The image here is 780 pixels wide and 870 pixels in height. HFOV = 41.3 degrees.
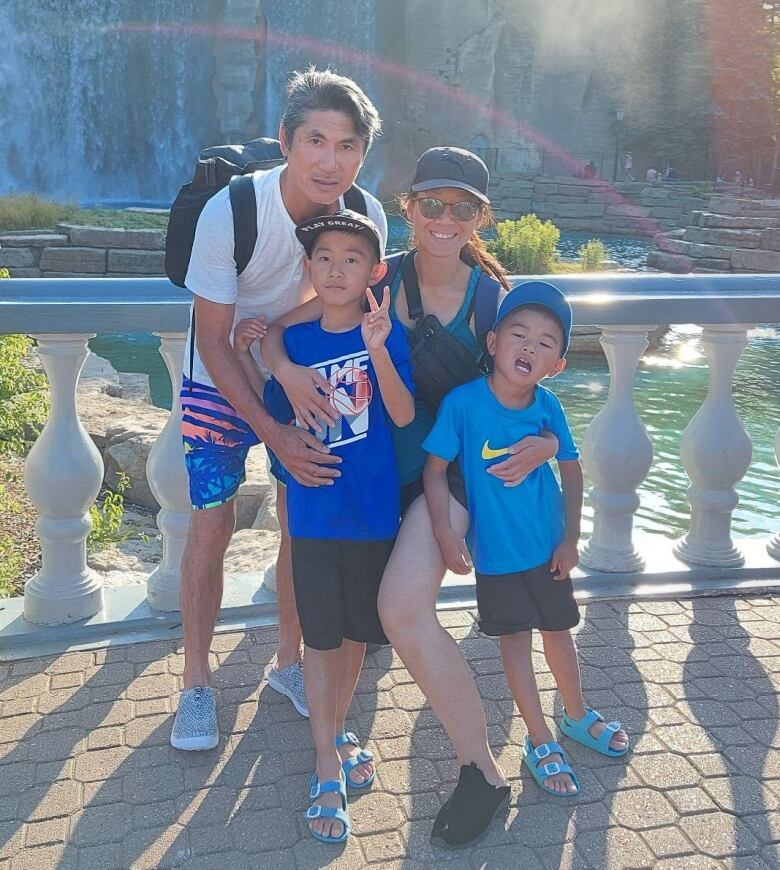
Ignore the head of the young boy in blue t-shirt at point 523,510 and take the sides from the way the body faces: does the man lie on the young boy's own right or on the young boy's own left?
on the young boy's own right

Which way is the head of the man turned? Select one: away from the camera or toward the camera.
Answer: toward the camera

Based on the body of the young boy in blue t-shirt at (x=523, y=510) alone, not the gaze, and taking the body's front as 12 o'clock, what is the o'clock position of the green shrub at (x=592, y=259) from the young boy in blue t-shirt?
The green shrub is roughly at 6 o'clock from the young boy in blue t-shirt.

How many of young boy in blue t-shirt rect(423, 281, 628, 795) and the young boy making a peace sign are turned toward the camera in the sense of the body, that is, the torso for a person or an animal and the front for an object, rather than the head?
2

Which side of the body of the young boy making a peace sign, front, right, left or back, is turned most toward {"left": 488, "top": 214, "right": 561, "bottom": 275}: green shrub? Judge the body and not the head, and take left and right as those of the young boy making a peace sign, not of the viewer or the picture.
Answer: back

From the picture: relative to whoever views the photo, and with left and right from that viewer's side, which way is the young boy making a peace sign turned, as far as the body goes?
facing the viewer

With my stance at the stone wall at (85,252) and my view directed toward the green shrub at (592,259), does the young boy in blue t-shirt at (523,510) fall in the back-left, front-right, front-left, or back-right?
front-right

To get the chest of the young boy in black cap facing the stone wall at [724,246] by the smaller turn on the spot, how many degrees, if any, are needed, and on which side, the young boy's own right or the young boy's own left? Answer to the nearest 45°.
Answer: approximately 135° to the young boy's own left

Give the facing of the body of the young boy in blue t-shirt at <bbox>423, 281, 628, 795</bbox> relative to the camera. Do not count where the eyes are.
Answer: toward the camera

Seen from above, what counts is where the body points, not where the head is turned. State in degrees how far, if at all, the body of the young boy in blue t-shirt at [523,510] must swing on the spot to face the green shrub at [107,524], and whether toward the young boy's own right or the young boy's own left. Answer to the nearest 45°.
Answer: approximately 135° to the young boy's own right

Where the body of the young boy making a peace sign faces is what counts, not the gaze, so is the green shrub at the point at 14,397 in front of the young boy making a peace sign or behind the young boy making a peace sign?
behind

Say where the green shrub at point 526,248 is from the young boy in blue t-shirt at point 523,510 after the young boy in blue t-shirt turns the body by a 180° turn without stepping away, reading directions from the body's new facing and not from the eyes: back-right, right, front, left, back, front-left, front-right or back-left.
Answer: front

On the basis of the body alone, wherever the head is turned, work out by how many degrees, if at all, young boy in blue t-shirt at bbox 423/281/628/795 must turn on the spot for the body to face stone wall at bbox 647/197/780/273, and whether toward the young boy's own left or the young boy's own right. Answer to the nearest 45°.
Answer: approximately 180°
